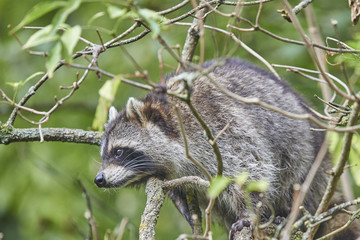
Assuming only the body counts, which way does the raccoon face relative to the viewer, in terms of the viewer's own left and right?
facing to the left of the viewer

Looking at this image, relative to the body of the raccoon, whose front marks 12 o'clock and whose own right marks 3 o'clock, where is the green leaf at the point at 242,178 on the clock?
The green leaf is roughly at 9 o'clock from the raccoon.
